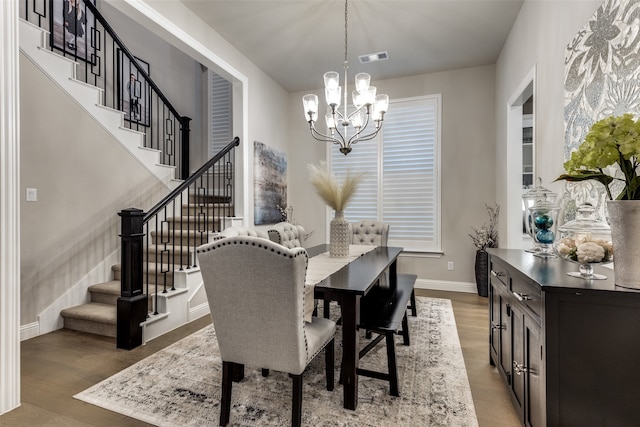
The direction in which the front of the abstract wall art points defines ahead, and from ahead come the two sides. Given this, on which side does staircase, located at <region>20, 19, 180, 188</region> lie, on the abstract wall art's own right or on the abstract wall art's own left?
on the abstract wall art's own right

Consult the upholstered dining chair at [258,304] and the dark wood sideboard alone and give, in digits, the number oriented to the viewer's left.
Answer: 1

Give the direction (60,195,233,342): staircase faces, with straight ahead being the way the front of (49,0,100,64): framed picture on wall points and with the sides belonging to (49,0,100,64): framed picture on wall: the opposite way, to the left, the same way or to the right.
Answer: to the right

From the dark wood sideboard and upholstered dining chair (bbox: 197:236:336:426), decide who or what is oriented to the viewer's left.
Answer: the dark wood sideboard

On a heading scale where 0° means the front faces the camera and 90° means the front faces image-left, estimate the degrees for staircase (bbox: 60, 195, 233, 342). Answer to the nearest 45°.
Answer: approximately 45°

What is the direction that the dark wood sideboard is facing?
to the viewer's left

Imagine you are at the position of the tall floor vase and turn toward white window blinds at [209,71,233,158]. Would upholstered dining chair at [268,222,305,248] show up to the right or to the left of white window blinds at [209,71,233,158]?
left

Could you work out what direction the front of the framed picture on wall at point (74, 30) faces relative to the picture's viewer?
facing the viewer and to the right of the viewer

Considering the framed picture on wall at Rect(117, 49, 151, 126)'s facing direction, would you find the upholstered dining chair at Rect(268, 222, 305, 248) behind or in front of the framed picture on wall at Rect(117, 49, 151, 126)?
in front

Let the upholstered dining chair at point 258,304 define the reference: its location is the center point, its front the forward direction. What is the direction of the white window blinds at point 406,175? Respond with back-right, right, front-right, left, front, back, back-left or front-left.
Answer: front

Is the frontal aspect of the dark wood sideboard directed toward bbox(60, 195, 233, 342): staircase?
yes
